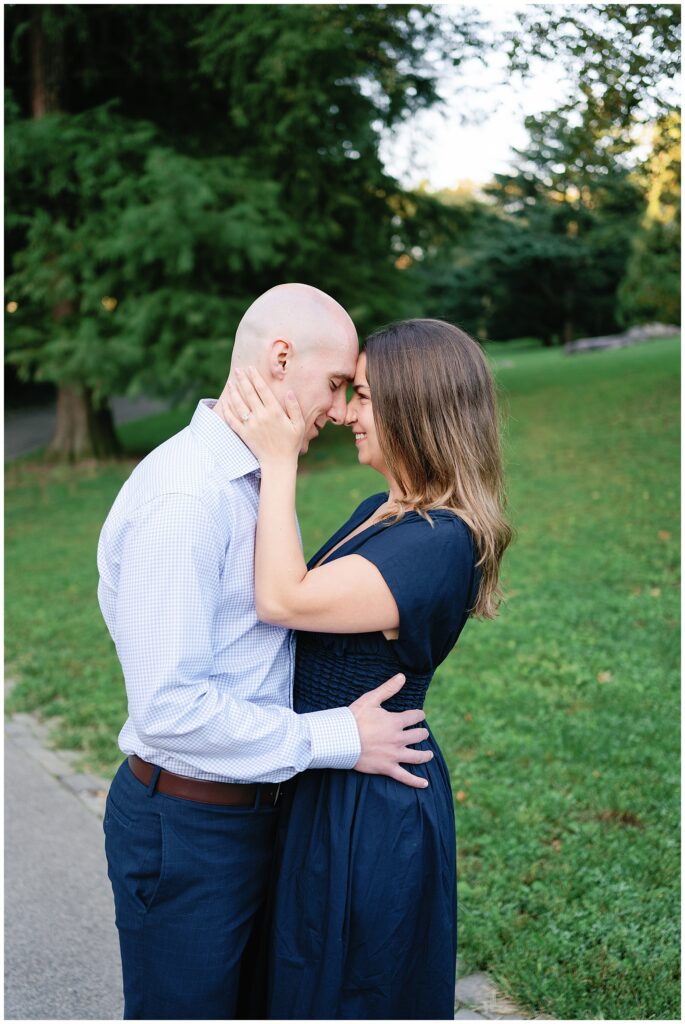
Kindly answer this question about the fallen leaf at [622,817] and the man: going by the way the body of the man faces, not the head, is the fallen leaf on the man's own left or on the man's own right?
on the man's own left

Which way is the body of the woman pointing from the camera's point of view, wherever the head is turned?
to the viewer's left

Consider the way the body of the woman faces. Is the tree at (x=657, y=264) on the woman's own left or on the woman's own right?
on the woman's own right

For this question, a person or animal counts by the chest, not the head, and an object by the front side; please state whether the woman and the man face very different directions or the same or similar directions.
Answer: very different directions

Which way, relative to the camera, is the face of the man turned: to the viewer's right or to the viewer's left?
to the viewer's right

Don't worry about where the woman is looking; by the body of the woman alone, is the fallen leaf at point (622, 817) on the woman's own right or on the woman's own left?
on the woman's own right

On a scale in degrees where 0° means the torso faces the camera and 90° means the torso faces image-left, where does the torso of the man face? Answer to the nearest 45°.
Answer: approximately 270°

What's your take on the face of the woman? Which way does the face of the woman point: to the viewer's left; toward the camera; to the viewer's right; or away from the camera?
to the viewer's left

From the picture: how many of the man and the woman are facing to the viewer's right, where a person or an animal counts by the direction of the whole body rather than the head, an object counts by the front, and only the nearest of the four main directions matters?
1

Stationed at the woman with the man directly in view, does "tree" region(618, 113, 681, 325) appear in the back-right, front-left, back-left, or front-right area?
back-right

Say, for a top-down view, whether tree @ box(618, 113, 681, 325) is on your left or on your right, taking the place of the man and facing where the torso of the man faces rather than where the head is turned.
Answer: on your left
